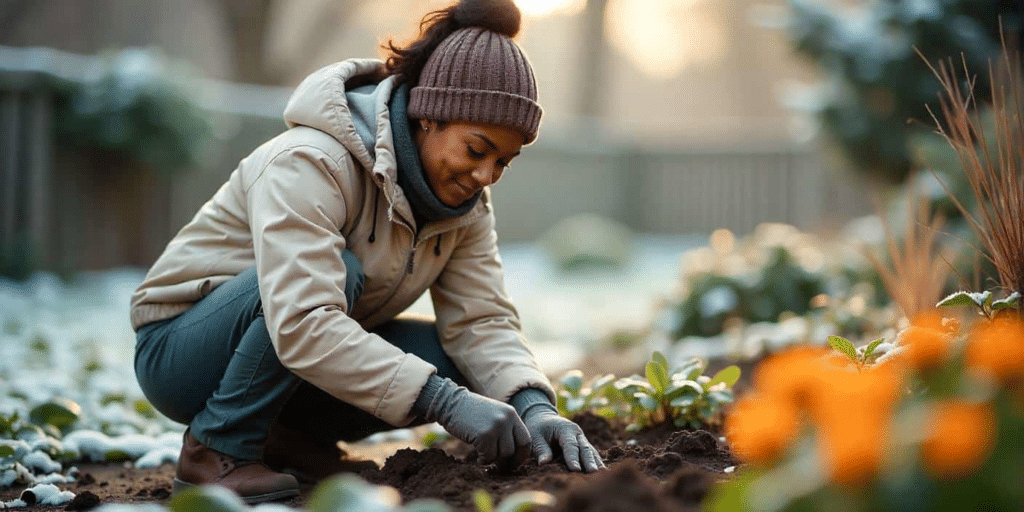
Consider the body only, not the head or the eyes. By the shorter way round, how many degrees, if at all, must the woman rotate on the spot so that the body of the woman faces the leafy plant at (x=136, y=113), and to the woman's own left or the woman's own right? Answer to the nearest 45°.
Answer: approximately 135° to the woman's own left

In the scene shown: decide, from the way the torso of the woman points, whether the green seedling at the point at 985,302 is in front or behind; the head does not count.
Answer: in front

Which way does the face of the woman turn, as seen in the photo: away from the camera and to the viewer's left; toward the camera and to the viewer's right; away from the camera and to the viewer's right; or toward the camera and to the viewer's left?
toward the camera and to the viewer's right

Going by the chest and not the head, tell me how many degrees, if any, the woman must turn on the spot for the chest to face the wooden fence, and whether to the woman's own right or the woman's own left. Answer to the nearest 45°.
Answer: approximately 135° to the woman's own left

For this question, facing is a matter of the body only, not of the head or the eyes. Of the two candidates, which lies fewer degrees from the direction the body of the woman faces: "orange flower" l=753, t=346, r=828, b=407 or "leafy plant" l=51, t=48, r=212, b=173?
the orange flower

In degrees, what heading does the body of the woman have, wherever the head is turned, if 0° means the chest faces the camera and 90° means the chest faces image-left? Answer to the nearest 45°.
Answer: approximately 315°

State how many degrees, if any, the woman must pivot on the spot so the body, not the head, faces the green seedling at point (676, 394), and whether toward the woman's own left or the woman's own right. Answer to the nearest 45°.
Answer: approximately 45° to the woman's own left

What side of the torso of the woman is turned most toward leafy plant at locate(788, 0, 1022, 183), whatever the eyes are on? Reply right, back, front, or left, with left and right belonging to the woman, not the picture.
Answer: left
